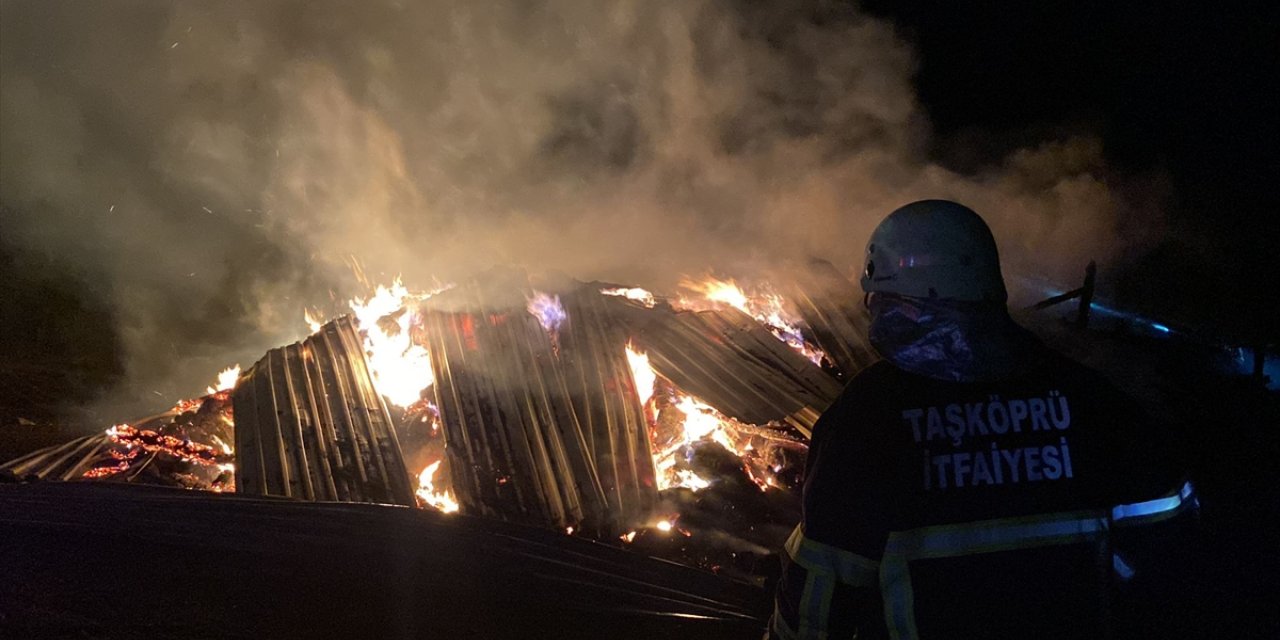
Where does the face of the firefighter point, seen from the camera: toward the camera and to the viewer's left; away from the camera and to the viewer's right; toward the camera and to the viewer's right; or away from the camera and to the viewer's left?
away from the camera and to the viewer's left

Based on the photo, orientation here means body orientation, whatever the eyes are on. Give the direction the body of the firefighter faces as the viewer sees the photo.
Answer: away from the camera

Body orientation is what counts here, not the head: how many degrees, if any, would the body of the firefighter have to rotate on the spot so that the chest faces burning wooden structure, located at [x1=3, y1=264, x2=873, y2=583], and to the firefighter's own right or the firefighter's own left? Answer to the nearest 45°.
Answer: approximately 45° to the firefighter's own left
